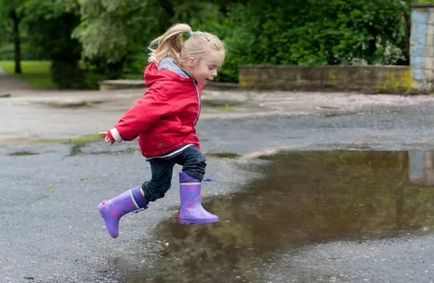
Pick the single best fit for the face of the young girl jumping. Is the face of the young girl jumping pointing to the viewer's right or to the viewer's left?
to the viewer's right

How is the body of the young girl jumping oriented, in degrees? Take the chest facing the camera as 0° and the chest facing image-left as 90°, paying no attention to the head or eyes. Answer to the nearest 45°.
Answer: approximately 270°

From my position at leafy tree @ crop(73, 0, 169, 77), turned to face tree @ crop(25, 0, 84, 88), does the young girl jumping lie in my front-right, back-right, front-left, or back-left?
back-left
